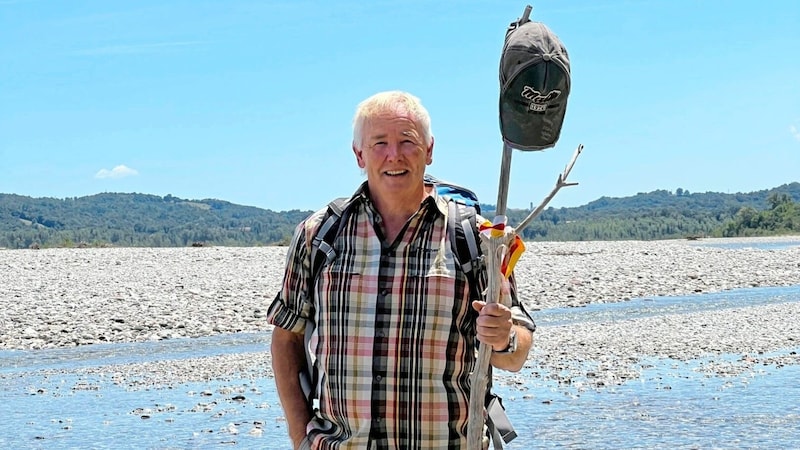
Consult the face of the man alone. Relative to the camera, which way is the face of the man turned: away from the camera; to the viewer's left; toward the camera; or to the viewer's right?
toward the camera

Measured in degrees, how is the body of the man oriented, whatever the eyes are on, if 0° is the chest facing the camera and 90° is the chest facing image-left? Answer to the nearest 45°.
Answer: approximately 0°
